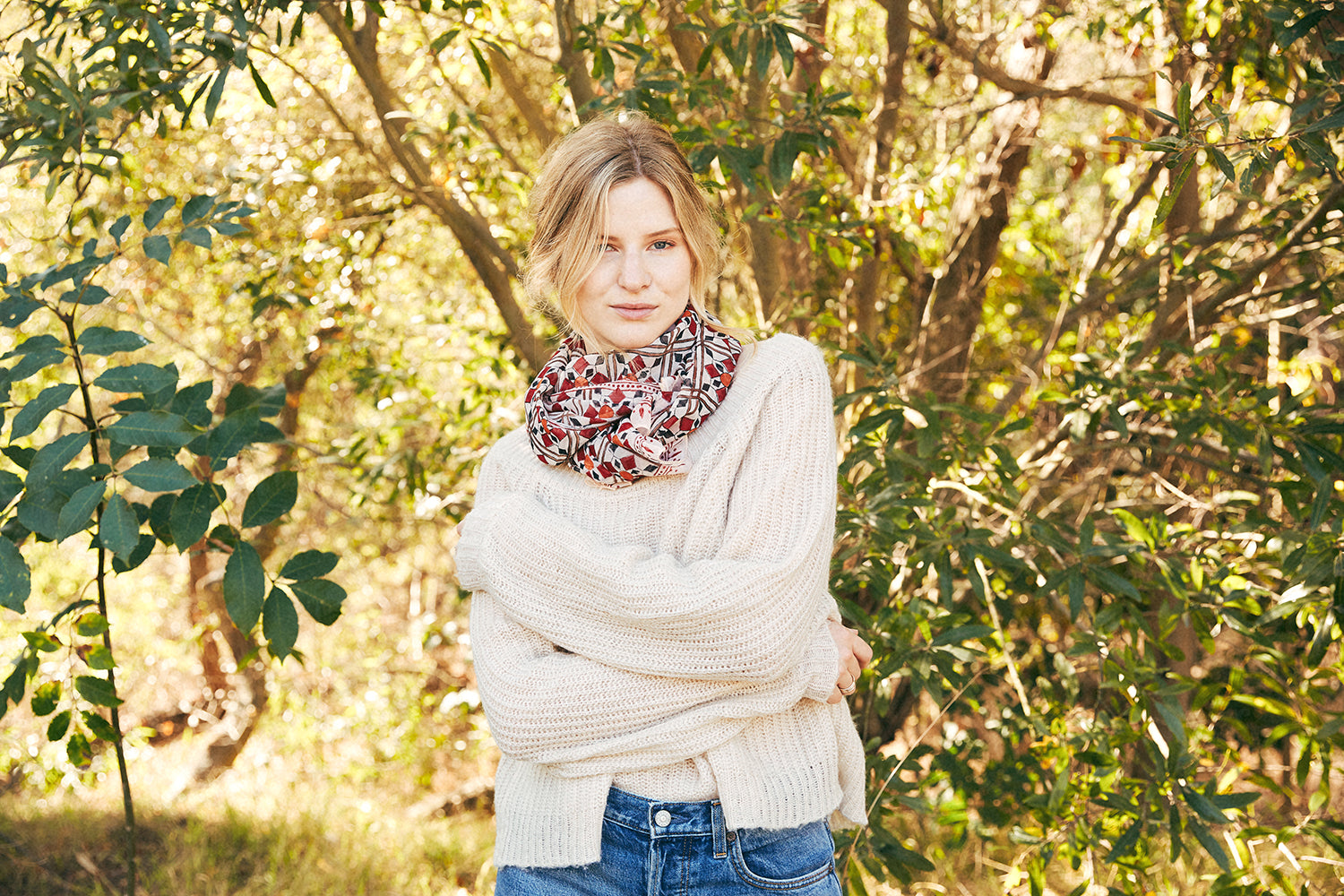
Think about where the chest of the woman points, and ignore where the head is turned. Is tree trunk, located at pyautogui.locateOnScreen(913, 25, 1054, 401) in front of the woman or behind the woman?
behind

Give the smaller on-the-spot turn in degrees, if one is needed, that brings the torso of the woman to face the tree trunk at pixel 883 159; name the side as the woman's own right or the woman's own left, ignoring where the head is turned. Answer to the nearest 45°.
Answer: approximately 180°

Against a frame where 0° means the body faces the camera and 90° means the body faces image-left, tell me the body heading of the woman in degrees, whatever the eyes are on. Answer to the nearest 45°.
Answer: approximately 0°
